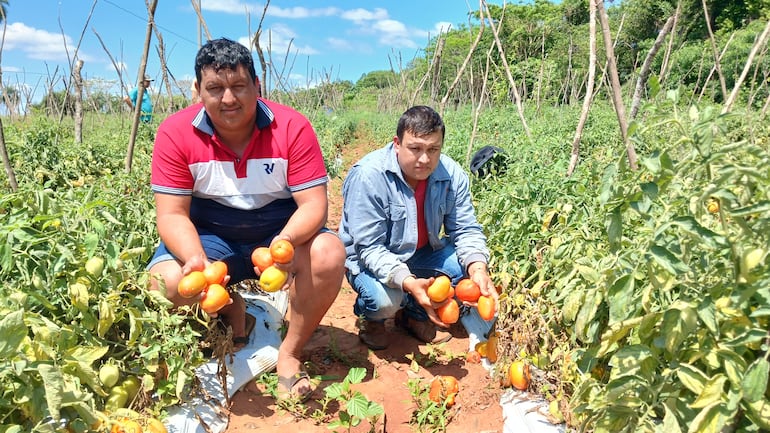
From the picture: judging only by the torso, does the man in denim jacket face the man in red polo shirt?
no

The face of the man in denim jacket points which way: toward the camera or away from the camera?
toward the camera

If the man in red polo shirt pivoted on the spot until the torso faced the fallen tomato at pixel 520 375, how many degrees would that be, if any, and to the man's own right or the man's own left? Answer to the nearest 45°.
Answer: approximately 45° to the man's own left

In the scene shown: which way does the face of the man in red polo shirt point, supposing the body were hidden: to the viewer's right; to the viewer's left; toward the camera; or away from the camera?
toward the camera

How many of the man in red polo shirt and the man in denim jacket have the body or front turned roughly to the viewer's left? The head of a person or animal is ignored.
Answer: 0

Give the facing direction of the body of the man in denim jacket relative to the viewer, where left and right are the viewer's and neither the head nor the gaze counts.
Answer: facing the viewer and to the right of the viewer

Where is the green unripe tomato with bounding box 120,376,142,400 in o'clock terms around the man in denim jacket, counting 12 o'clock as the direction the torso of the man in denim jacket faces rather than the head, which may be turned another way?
The green unripe tomato is roughly at 3 o'clock from the man in denim jacket.

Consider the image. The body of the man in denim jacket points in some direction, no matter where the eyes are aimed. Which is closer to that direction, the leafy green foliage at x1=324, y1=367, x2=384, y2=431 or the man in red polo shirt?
the leafy green foliage

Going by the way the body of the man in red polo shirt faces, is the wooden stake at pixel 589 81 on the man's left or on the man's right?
on the man's left

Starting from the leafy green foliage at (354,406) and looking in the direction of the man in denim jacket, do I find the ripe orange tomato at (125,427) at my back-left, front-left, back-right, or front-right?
back-left

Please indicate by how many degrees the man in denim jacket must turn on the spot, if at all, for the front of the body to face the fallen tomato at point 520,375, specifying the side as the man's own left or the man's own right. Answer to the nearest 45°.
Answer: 0° — they already face it

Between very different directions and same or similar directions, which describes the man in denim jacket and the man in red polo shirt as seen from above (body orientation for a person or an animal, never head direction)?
same or similar directions

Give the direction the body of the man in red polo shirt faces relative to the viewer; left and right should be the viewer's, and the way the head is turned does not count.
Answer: facing the viewer

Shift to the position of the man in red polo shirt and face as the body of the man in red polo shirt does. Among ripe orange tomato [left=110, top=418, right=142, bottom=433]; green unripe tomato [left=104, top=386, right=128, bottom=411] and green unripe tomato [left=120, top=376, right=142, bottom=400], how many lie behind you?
0

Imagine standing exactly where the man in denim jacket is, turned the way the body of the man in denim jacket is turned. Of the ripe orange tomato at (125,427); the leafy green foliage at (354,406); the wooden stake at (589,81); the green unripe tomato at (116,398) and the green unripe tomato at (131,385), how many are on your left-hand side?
1
